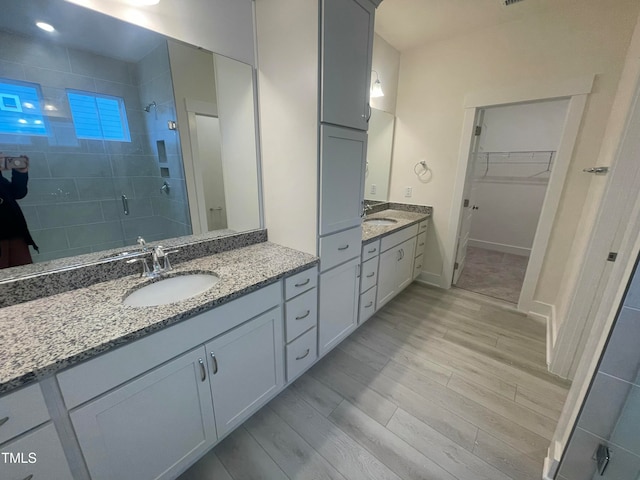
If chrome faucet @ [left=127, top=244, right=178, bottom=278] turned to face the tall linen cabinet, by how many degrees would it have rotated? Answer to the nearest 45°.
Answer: approximately 45° to its left

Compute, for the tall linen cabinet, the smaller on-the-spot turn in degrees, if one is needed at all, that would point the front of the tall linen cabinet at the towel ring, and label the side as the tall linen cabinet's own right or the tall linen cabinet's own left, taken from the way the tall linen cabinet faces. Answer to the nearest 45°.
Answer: approximately 90° to the tall linen cabinet's own left

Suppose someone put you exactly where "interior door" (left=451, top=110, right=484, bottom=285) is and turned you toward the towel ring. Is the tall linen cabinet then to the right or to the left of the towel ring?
left

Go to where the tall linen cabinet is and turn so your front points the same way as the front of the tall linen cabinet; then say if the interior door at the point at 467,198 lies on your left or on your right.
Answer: on your left

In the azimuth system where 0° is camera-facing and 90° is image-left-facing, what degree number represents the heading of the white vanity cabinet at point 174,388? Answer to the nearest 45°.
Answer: approximately 315°

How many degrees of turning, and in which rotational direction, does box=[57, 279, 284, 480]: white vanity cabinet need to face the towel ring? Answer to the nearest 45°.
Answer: approximately 45° to its left

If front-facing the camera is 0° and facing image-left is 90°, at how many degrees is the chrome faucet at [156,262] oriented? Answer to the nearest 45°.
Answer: approximately 315°

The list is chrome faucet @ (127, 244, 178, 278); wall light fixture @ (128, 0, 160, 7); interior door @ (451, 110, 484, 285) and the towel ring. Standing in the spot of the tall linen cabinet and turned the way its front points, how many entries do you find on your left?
2
